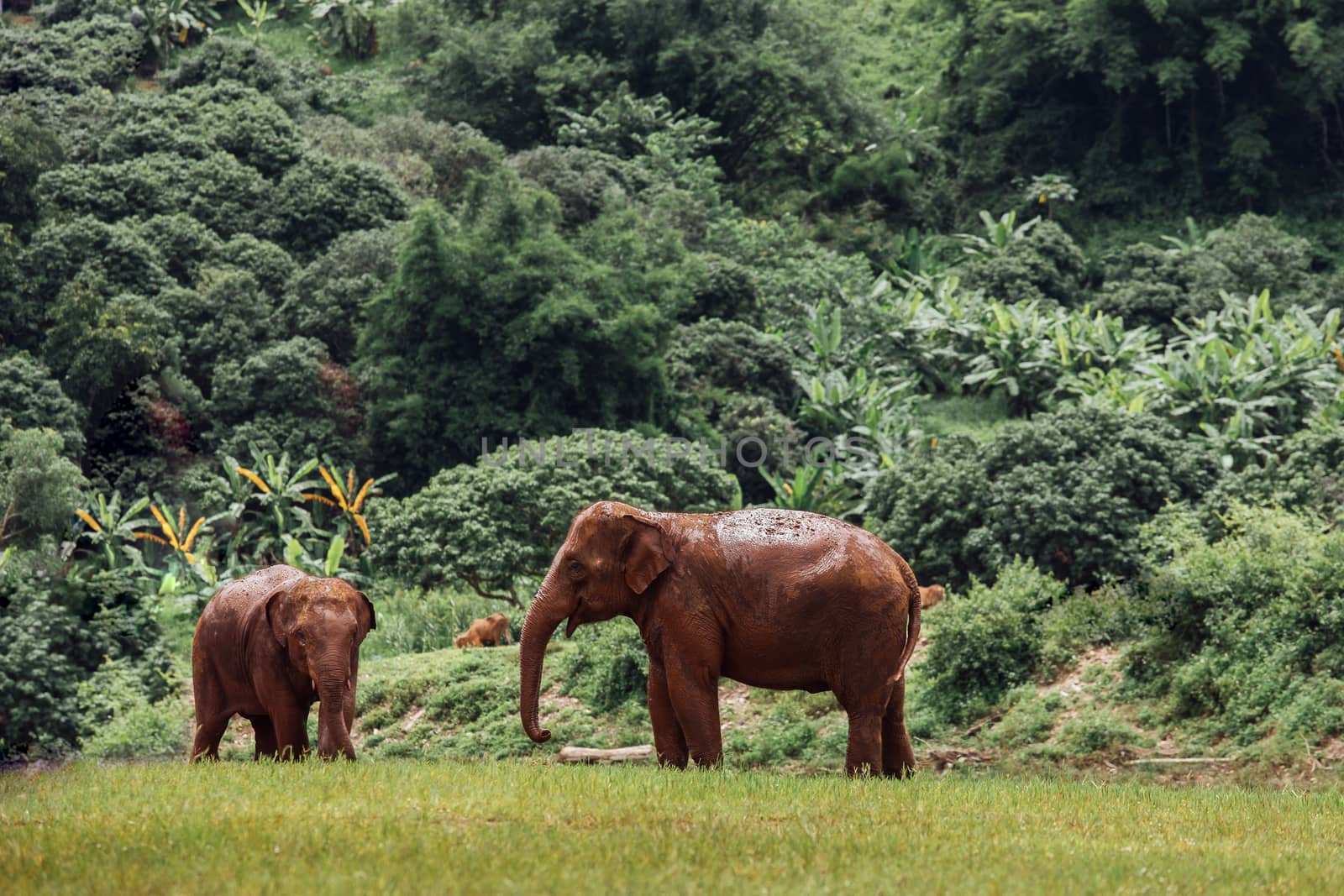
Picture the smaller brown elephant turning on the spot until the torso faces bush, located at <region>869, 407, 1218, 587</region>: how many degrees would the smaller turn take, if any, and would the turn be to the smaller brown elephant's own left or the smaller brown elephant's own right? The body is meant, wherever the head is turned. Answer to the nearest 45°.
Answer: approximately 90° to the smaller brown elephant's own left

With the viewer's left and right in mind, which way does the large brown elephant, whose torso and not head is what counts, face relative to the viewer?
facing to the left of the viewer

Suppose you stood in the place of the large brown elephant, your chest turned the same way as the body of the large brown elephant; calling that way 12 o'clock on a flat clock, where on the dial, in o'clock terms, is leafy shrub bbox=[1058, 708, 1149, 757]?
The leafy shrub is roughly at 4 o'clock from the large brown elephant.

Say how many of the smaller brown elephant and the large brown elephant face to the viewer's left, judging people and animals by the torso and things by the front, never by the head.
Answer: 1

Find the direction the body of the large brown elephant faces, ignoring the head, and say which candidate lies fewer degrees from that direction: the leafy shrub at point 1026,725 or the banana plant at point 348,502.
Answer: the banana plant

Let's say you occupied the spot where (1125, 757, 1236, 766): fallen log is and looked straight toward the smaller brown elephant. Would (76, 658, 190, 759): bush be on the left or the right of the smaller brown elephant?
right

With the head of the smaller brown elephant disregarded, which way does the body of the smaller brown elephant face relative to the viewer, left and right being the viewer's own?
facing the viewer and to the right of the viewer

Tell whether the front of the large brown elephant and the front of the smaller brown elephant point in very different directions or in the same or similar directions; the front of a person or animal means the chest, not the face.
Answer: very different directions

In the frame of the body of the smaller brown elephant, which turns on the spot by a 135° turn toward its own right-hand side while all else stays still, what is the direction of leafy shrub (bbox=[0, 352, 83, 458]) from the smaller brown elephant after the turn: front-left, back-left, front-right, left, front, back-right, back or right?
right

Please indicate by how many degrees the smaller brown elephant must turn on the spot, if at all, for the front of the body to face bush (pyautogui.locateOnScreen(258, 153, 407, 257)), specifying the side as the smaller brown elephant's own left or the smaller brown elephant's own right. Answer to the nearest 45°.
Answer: approximately 135° to the smaller brown elephant's own left

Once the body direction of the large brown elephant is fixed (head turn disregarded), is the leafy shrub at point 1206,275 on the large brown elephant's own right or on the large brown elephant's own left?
on the large brown elephant's own right
